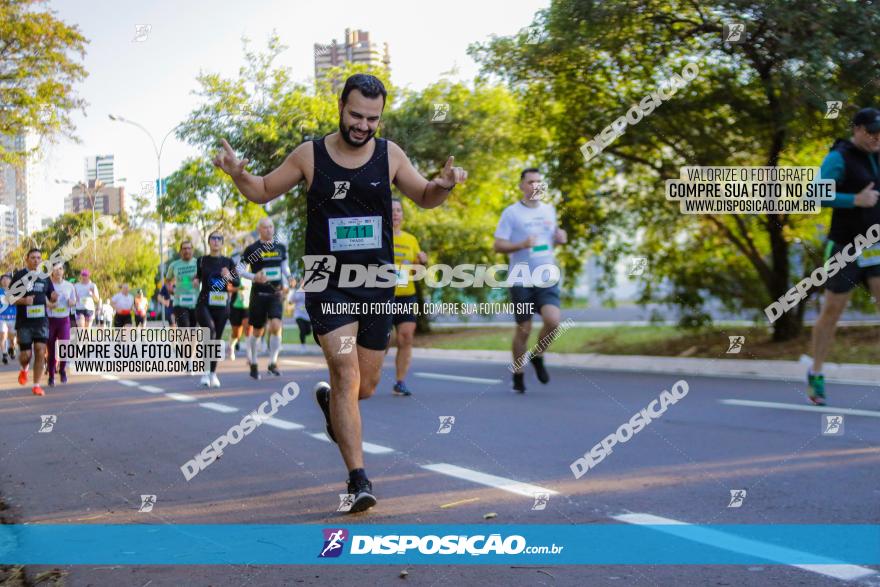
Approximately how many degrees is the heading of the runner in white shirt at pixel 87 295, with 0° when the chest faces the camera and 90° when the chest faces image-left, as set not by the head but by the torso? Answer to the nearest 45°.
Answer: approximately 0°

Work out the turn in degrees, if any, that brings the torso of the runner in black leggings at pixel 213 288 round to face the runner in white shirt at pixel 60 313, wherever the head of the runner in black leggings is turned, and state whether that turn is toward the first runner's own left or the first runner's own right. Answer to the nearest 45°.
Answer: approximately 90° to the first runner's own right

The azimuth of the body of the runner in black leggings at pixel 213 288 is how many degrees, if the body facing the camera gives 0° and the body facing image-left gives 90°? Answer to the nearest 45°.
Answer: approximately 0°

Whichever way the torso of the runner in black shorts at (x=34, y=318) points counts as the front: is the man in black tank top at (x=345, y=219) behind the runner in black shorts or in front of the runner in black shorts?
in front

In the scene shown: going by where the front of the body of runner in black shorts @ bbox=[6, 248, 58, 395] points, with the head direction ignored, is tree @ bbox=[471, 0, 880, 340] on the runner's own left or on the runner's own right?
on the runner's own left
